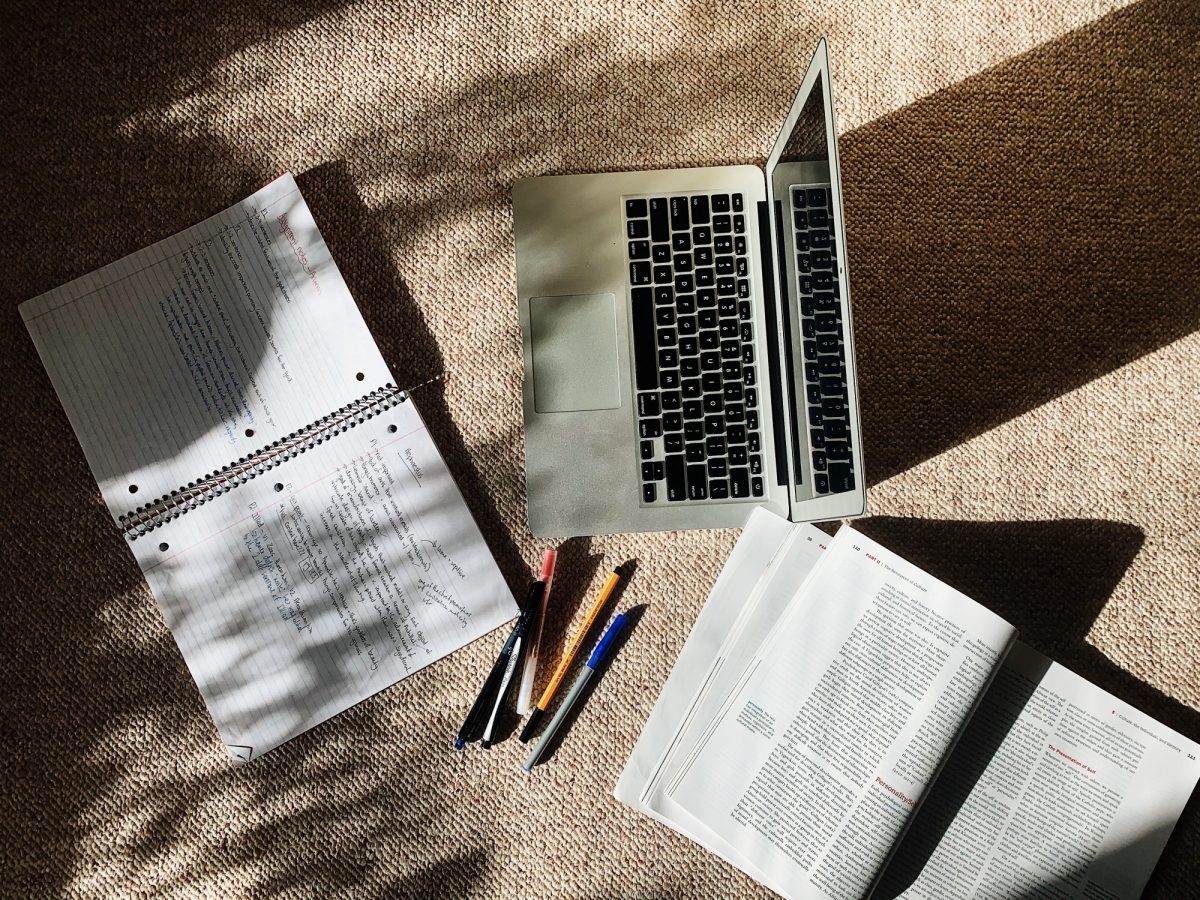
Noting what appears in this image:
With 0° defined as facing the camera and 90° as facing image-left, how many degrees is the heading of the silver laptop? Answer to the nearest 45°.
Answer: approximately 90°
